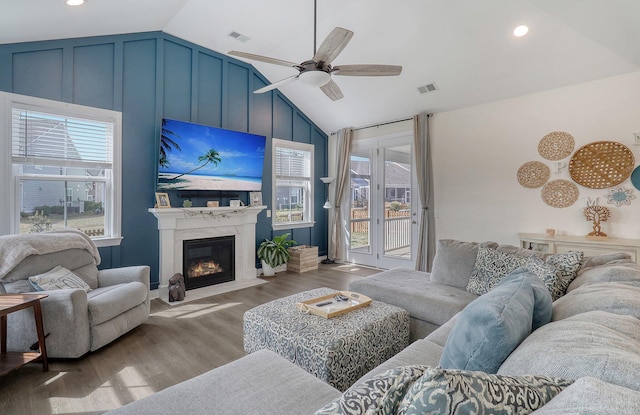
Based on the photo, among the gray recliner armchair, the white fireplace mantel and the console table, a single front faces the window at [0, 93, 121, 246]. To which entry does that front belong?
the console table

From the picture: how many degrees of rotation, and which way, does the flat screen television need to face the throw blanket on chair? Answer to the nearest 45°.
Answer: approximately 90° to its right

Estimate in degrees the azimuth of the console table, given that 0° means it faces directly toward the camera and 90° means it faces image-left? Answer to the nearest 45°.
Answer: approximately 45°

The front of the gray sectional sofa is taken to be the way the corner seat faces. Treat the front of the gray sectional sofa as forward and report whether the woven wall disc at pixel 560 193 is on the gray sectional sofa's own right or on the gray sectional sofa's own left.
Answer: on the gray sectional sofa's own right

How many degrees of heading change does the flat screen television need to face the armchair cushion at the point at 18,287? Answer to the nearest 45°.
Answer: approximately 90° to its right

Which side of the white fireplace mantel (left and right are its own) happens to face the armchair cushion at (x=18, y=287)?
right

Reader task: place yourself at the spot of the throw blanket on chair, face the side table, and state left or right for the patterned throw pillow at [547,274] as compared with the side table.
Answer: left
